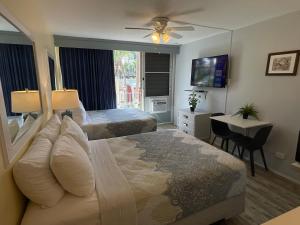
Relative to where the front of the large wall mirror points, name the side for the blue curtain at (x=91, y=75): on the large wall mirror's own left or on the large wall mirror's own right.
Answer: on the large wall mirror's own left

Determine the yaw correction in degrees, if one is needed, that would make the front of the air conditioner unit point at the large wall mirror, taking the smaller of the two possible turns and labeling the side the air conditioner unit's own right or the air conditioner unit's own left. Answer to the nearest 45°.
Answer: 0° — it already faces it

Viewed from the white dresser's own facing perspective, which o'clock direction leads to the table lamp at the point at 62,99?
The table lamp is roughly at 12 o'clock from the white dresser.

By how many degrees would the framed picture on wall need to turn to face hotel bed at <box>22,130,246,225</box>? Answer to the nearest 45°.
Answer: approximately 45° to its left

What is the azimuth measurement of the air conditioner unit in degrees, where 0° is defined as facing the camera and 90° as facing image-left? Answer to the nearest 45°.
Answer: approximately 0°

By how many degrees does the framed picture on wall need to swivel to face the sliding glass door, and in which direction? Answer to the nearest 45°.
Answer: approximately 45° to its right

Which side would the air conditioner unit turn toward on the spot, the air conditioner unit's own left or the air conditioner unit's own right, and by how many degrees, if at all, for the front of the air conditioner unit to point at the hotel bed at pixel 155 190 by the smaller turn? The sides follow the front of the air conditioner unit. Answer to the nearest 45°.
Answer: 0° — it already faces it

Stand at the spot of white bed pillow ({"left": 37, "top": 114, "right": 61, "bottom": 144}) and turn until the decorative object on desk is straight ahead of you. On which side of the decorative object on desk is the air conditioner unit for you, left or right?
left

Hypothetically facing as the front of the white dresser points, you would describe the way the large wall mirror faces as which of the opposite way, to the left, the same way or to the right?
the opposite way

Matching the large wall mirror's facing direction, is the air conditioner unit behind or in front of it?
in front

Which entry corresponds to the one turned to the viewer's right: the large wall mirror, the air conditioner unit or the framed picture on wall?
the large wall mirror

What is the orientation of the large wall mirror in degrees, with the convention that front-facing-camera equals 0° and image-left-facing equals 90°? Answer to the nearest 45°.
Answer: approximately 270°

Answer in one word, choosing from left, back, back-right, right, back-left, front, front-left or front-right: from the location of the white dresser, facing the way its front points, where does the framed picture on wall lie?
left
